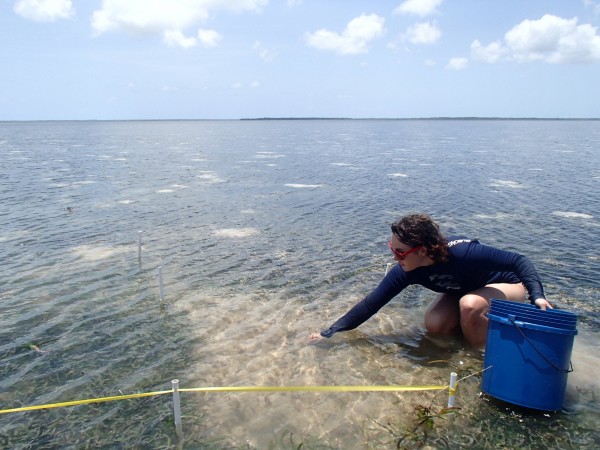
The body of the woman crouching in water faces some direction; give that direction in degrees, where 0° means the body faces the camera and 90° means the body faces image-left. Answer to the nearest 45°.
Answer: approximately 45°

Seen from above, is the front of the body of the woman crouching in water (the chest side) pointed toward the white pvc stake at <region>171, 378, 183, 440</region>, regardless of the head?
yes

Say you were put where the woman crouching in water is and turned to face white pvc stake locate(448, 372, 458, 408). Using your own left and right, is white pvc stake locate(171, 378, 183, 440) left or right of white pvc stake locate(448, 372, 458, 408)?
right
